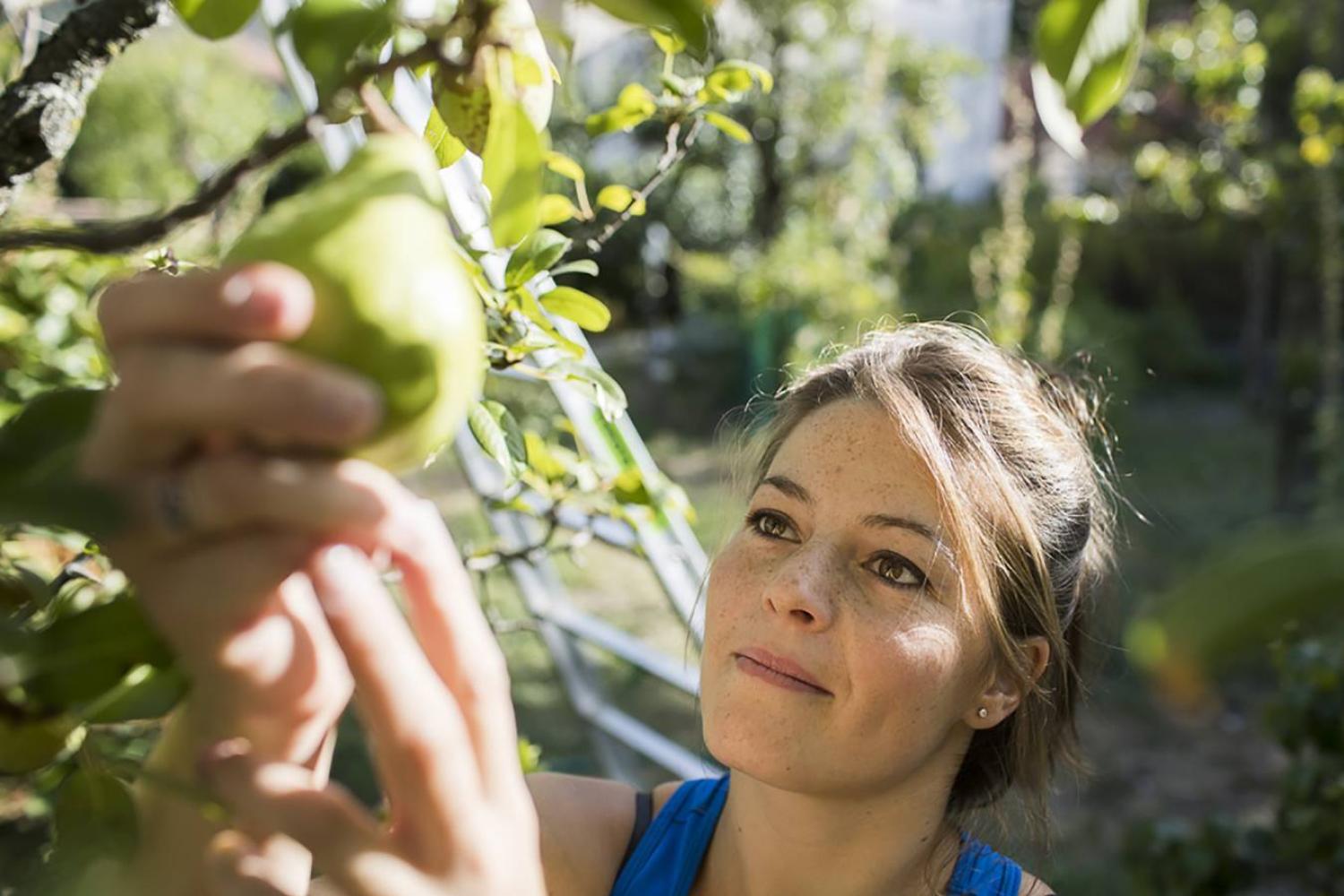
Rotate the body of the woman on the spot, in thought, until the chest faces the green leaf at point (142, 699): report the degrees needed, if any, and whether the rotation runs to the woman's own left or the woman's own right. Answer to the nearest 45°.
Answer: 0° — they already face it

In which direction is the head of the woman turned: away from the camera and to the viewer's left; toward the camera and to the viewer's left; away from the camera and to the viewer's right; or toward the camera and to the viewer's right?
toward the camera and to the viewer's left

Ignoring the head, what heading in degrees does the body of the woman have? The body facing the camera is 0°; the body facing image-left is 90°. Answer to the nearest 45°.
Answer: approximately 45°
